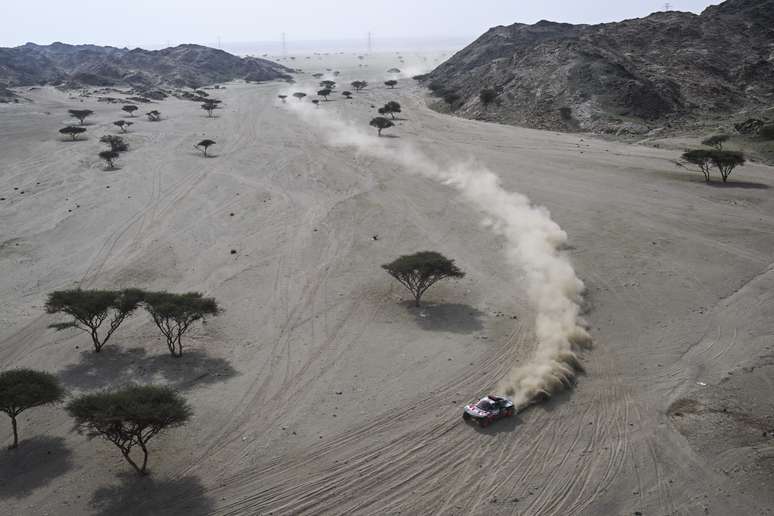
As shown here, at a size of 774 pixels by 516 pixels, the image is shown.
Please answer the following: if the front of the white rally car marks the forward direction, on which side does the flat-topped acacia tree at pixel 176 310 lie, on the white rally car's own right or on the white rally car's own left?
on the white rally car's own right

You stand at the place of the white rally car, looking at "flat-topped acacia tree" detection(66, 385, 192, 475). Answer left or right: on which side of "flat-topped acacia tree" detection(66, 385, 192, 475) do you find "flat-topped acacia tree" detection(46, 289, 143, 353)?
right

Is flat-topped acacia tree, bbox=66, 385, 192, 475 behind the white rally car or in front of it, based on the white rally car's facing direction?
in front

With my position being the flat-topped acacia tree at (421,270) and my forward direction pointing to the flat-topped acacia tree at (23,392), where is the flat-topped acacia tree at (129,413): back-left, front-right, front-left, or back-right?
front-left

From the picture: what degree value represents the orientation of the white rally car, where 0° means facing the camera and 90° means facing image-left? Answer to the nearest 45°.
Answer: approximately 45°

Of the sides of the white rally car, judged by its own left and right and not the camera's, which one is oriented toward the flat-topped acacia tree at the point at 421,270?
right

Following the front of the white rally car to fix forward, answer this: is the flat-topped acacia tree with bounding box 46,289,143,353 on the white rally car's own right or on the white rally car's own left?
on the white rally car's own right

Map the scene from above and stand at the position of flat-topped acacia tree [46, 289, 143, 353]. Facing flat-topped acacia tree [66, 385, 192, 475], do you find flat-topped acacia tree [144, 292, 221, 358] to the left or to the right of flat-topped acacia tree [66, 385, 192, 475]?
left

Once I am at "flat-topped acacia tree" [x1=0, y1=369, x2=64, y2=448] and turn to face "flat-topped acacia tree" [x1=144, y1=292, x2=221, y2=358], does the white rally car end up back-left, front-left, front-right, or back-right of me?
front-right

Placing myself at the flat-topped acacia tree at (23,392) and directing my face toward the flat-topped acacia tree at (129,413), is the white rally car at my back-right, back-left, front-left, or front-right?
front-left

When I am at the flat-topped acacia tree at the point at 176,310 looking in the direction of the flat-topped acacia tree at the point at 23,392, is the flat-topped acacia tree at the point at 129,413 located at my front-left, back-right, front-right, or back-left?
front-left

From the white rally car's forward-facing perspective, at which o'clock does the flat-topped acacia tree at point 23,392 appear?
The flat-topped acacia tree is roughly at 1 o'clock from the white rally car.
